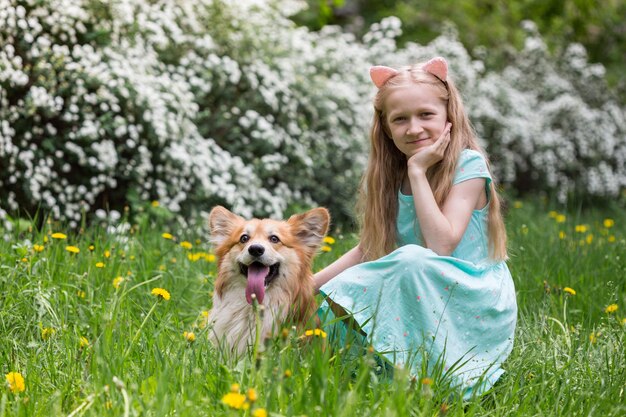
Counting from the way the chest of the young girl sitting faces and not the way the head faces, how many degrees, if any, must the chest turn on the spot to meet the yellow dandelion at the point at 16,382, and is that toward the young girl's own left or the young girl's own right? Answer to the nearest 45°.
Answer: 0° — they already face it

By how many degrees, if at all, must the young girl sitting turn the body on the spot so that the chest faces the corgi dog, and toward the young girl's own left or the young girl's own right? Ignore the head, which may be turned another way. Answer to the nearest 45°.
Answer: approximately 45° to the young girl's own right

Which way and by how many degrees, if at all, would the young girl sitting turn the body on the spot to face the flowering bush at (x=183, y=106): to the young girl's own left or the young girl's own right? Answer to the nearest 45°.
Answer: approximately 90° to the young girl's own right

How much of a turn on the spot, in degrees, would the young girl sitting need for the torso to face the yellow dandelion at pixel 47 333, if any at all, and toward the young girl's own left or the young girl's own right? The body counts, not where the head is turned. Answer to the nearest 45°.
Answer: approximately 45° to the young girl's own right

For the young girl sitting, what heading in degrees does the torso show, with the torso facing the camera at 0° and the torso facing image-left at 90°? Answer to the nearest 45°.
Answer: approximately 45°

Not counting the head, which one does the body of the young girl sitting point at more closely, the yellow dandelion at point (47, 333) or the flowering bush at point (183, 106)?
the yellow dandelion

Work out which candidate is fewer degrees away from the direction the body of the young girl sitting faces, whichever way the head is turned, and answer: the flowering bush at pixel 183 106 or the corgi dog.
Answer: the corgi dog
